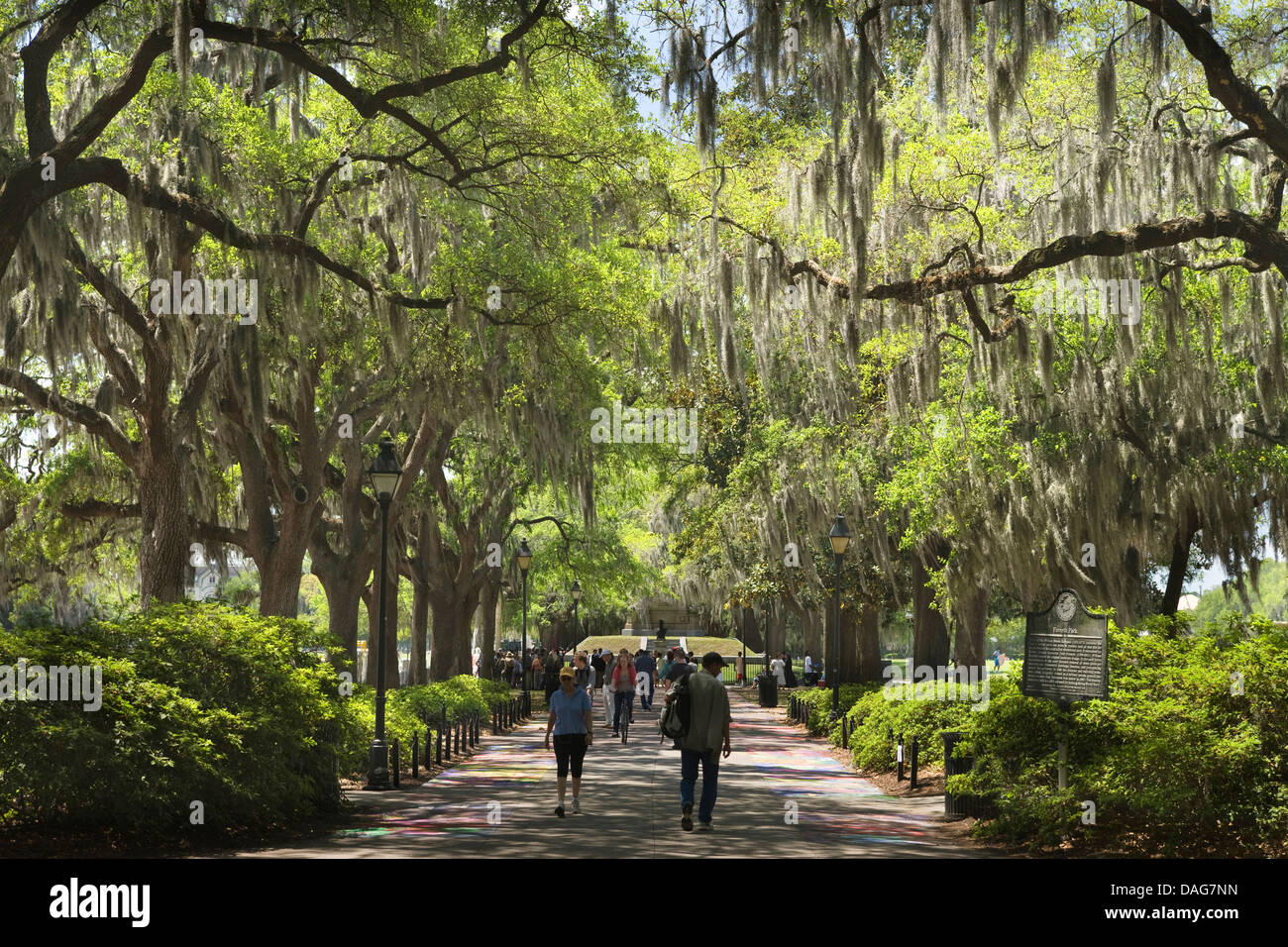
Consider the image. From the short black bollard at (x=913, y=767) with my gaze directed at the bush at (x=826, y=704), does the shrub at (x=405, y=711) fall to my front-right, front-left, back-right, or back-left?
front-left

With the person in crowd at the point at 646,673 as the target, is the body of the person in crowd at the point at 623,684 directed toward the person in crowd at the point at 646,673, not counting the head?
no

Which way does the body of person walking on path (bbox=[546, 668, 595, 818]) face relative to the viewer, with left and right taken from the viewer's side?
facing the viewer

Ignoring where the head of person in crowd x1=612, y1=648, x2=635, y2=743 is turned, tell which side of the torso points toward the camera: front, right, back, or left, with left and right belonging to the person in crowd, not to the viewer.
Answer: front

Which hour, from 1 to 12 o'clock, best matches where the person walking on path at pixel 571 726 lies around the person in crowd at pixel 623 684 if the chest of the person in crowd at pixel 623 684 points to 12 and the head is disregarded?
the person walking on path at pixel 571 726 is roughly at 12 o'clock from the person in crowd at pixel 623 684.

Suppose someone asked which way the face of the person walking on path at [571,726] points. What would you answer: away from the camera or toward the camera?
toward the camera

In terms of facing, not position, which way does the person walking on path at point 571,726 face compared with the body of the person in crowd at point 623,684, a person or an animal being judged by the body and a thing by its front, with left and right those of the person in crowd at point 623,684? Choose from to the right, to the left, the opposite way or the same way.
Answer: the same way

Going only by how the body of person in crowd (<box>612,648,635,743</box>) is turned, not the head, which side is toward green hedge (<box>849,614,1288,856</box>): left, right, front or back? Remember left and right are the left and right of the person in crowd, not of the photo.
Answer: front

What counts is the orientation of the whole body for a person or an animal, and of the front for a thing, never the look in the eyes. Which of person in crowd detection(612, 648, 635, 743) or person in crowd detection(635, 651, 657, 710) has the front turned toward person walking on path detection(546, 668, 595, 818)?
person in crowd detection(612, 648, 635, 743)

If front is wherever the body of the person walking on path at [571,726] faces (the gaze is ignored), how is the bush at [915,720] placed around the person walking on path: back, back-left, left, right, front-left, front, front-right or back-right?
back-left
